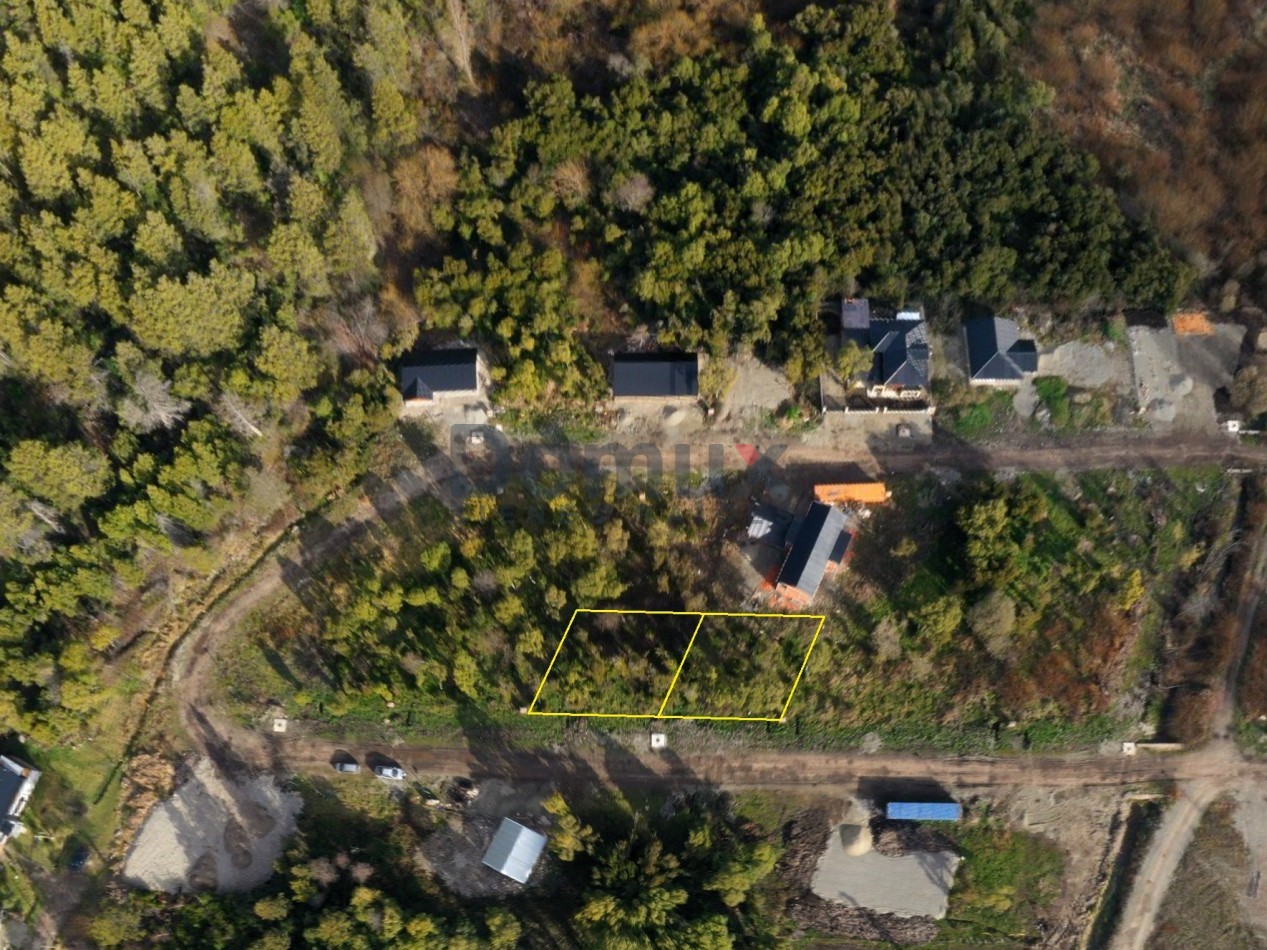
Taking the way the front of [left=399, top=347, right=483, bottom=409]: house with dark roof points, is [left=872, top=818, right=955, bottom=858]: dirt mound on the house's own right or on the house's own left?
on the house's own left

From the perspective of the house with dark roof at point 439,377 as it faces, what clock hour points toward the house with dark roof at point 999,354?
the house with dark roof at point 999,354 is roughly at 10 o'clock from the house with dark roof at point 439,377.

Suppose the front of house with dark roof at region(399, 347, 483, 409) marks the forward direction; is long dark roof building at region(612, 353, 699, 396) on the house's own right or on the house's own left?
on the house's own left

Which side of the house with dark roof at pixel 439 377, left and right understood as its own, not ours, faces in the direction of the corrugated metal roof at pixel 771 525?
left

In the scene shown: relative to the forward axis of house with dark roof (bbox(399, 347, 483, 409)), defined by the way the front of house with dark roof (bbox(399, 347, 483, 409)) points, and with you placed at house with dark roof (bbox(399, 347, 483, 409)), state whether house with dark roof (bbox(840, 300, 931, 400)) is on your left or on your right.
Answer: on your left

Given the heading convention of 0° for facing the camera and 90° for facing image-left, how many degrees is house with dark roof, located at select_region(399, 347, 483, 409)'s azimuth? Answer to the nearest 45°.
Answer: approximately 0°
